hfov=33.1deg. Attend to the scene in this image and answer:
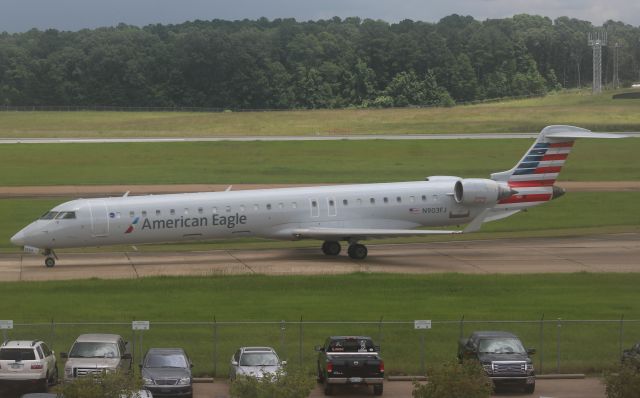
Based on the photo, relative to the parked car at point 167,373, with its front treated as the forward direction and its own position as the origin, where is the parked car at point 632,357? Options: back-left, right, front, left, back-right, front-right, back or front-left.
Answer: left

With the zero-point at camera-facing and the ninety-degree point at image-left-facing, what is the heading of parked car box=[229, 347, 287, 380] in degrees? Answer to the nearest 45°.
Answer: approximately 0°

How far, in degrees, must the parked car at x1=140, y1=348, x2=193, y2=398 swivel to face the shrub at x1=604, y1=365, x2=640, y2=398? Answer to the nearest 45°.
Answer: approximately 45° to its left

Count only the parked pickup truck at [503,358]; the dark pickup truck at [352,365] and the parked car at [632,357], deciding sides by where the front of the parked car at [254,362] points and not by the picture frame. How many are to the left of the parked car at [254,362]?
3

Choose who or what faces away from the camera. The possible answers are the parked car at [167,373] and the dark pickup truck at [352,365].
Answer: the dark pickup truck

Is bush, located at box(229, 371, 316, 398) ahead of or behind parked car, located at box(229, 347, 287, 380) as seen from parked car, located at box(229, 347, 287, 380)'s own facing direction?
ahead

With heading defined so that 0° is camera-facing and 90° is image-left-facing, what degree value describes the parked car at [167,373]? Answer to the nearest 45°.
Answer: approximately 0°

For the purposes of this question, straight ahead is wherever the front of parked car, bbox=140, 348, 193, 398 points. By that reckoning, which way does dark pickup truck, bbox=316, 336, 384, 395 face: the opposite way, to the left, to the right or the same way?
the opposite way

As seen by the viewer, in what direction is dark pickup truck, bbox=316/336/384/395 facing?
away from the camera
